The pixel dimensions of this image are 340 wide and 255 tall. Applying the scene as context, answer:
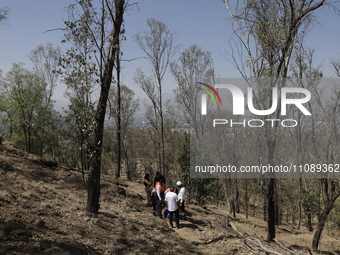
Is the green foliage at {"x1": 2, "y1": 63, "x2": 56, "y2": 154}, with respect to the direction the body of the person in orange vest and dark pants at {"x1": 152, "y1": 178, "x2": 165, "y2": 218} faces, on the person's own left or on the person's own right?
on the person's own left
